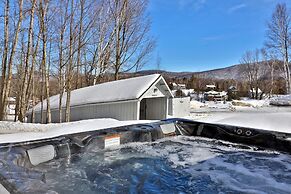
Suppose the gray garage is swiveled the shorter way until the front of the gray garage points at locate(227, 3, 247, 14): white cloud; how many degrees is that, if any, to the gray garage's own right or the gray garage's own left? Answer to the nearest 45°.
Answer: approximately 90° to the gray garage's own left

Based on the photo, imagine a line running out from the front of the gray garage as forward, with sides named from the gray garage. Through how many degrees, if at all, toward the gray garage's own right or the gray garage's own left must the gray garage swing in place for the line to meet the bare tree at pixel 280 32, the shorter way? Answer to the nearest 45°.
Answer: approximately 90° to the gray garage's own left

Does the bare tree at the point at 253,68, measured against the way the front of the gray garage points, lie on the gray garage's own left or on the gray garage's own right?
on the gray garage's own left

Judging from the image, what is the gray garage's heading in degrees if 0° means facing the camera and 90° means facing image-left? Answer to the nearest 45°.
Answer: approximately 315°

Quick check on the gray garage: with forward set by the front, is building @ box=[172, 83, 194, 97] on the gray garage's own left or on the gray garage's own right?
on the gray garage's own left
